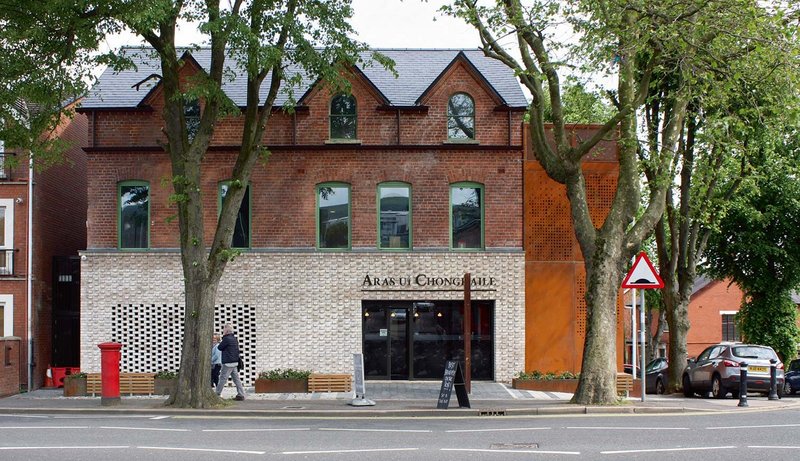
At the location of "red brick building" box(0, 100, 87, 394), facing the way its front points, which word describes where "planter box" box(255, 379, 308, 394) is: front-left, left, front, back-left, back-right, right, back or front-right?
front-left

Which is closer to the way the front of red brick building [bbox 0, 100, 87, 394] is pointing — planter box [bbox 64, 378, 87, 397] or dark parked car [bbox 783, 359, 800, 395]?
the planter box

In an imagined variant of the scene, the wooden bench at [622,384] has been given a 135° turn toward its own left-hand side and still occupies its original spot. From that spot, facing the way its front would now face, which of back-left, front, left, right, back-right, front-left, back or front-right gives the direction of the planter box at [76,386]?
back-left

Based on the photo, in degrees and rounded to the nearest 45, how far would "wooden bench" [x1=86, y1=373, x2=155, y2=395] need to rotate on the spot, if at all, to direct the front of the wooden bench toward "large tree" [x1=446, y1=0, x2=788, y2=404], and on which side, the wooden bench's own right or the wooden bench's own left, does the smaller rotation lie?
approximately 45° to the wooden bench's own left

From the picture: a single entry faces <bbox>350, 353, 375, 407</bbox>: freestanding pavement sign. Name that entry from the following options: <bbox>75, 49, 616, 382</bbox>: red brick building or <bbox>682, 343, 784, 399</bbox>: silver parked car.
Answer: the red brick building

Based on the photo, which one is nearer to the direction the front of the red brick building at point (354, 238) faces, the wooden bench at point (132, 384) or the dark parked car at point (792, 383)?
the wooden bench

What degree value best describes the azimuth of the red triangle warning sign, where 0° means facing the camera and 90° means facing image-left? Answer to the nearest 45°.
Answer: approximately 0°
